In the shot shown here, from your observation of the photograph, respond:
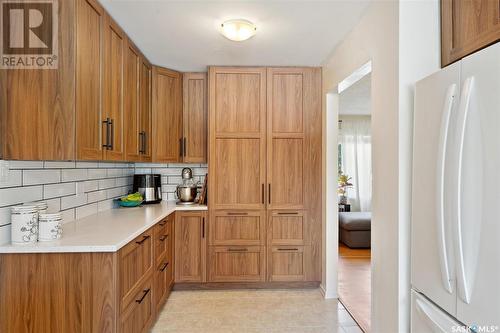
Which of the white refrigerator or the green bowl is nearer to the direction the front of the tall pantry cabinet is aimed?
the white refrigerator

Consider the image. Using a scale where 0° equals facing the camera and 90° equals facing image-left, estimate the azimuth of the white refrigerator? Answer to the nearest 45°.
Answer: approximately 45°

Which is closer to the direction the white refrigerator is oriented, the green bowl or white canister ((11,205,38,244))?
the white canister

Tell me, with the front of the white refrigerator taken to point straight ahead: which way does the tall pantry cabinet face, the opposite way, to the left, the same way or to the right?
to the left

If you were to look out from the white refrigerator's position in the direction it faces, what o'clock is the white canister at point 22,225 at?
The white canister is roughly at 1 o'clock from the white refrigerator.

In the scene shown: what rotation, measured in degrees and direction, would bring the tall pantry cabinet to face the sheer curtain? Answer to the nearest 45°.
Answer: approximately 135° to its left

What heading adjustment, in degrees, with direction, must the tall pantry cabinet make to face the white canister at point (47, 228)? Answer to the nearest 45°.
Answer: approximately 45° to its right
